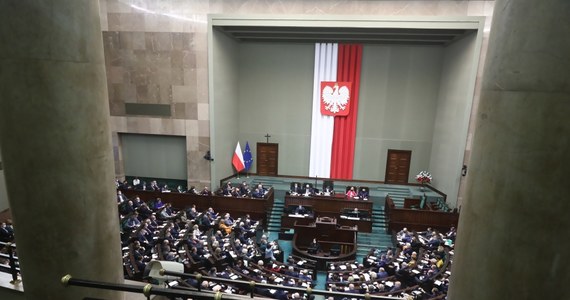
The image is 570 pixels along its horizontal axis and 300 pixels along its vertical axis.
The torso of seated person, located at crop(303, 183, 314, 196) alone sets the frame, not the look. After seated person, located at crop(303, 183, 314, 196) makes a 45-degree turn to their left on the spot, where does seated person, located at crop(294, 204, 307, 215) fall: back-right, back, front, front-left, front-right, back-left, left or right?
front-right

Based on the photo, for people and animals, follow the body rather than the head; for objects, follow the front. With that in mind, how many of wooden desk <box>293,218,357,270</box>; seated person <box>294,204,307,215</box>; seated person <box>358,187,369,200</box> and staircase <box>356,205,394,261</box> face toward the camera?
4

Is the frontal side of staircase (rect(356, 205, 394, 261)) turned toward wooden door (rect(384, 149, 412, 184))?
no

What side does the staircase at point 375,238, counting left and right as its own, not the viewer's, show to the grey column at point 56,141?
front

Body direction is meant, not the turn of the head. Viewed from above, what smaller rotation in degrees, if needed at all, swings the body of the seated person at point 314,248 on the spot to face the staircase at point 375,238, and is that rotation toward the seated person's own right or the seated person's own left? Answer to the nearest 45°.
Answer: approximately 135° to the seated person's own left

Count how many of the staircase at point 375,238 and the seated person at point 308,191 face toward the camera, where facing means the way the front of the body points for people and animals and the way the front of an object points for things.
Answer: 2

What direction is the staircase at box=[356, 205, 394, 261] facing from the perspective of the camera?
toward the camera

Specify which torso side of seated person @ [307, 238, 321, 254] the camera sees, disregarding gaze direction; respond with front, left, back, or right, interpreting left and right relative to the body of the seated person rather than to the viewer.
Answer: front

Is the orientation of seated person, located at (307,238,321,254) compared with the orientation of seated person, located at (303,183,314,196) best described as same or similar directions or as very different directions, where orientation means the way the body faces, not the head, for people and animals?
same or similar directions

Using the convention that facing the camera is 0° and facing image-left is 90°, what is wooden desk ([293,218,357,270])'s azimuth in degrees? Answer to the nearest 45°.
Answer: approximately 0°

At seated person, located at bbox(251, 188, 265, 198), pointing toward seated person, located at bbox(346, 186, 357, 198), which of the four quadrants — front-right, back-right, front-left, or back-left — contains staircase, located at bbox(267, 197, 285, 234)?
front-right

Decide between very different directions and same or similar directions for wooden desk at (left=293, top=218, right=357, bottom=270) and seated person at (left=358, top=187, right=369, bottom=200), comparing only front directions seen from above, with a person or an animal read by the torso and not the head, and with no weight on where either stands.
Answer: same or similar directions

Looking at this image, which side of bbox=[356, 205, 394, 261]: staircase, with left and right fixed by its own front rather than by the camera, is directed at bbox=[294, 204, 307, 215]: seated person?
right

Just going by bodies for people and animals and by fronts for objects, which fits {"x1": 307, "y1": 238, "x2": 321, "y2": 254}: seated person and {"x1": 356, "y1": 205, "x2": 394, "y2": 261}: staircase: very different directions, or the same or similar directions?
same or similar directions

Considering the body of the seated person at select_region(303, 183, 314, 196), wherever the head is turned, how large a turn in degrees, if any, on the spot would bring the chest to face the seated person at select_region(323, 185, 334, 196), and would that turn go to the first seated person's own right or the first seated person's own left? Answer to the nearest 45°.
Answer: approximately 90° to the first seated person's own left

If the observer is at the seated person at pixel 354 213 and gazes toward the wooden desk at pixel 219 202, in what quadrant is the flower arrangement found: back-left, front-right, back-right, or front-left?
back-right

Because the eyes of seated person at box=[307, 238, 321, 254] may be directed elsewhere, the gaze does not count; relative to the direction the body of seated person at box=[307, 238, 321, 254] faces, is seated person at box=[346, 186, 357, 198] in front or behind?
behind

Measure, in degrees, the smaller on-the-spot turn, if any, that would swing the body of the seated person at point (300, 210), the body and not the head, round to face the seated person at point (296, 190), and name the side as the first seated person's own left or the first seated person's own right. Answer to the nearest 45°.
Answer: approximately 180°

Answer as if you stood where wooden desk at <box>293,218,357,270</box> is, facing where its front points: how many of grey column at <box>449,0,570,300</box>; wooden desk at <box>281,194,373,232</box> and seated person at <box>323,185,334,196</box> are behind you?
2

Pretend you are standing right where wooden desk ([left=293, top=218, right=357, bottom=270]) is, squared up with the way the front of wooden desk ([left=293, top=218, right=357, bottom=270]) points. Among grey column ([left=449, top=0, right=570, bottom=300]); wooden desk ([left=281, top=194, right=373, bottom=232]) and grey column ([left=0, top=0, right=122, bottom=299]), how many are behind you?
1

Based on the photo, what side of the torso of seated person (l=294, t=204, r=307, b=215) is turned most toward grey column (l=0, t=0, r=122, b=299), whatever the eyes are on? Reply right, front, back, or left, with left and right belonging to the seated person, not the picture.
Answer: front

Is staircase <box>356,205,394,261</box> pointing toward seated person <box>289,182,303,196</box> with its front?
no

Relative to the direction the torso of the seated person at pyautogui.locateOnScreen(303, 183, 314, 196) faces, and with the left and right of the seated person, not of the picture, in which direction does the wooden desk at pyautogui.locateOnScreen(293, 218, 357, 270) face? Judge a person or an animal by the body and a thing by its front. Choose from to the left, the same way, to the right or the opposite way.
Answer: the same way

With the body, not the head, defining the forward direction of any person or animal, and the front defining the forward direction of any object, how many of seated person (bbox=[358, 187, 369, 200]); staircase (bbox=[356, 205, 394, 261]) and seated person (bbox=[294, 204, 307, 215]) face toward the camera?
3
